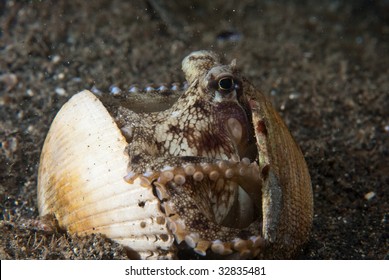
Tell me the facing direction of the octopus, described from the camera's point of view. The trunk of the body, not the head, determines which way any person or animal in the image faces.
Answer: facing the viewer and to the left of the viewer
